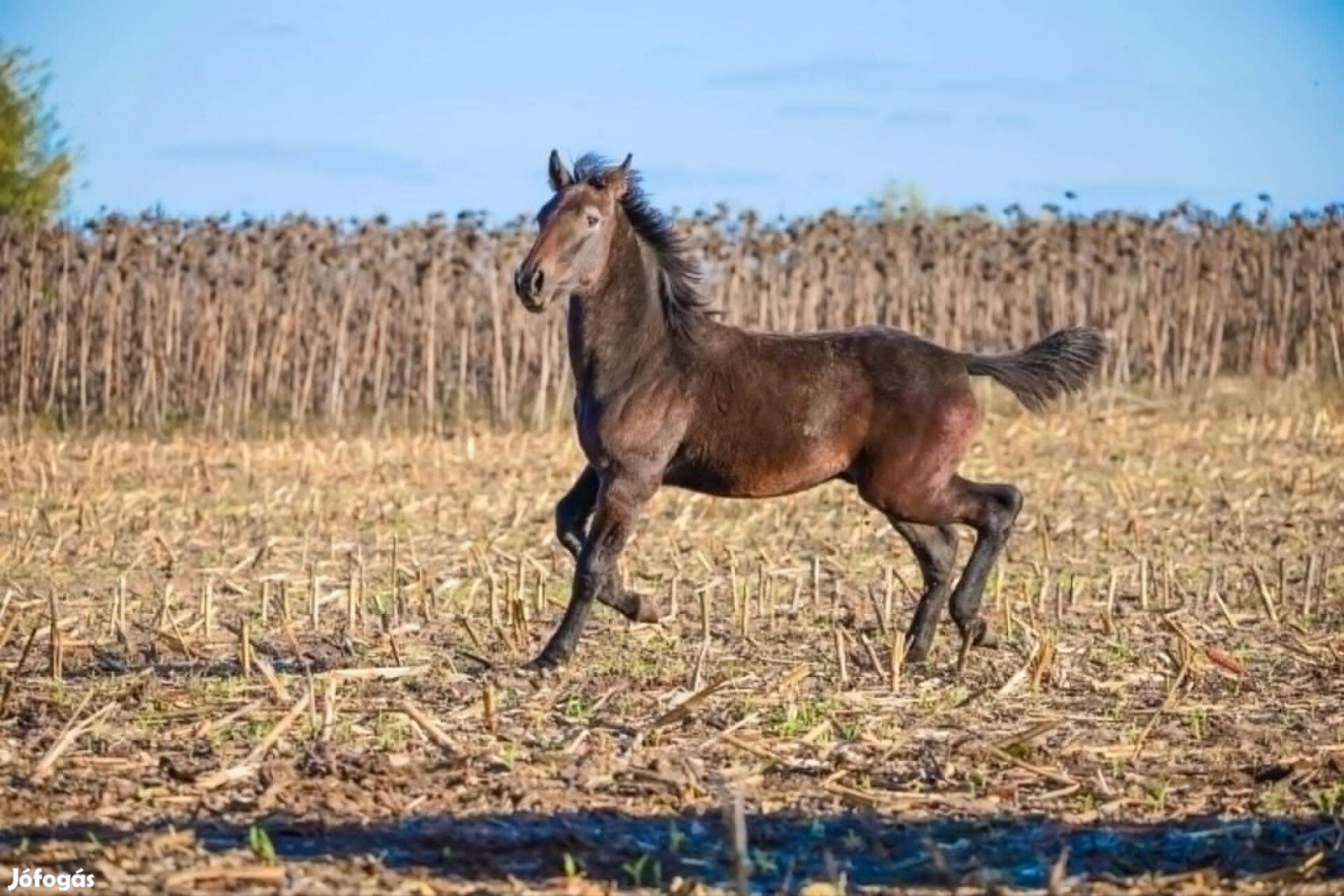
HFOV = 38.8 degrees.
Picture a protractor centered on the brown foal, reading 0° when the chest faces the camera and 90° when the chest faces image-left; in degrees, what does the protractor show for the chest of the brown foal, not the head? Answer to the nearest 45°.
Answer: approximately 90°
